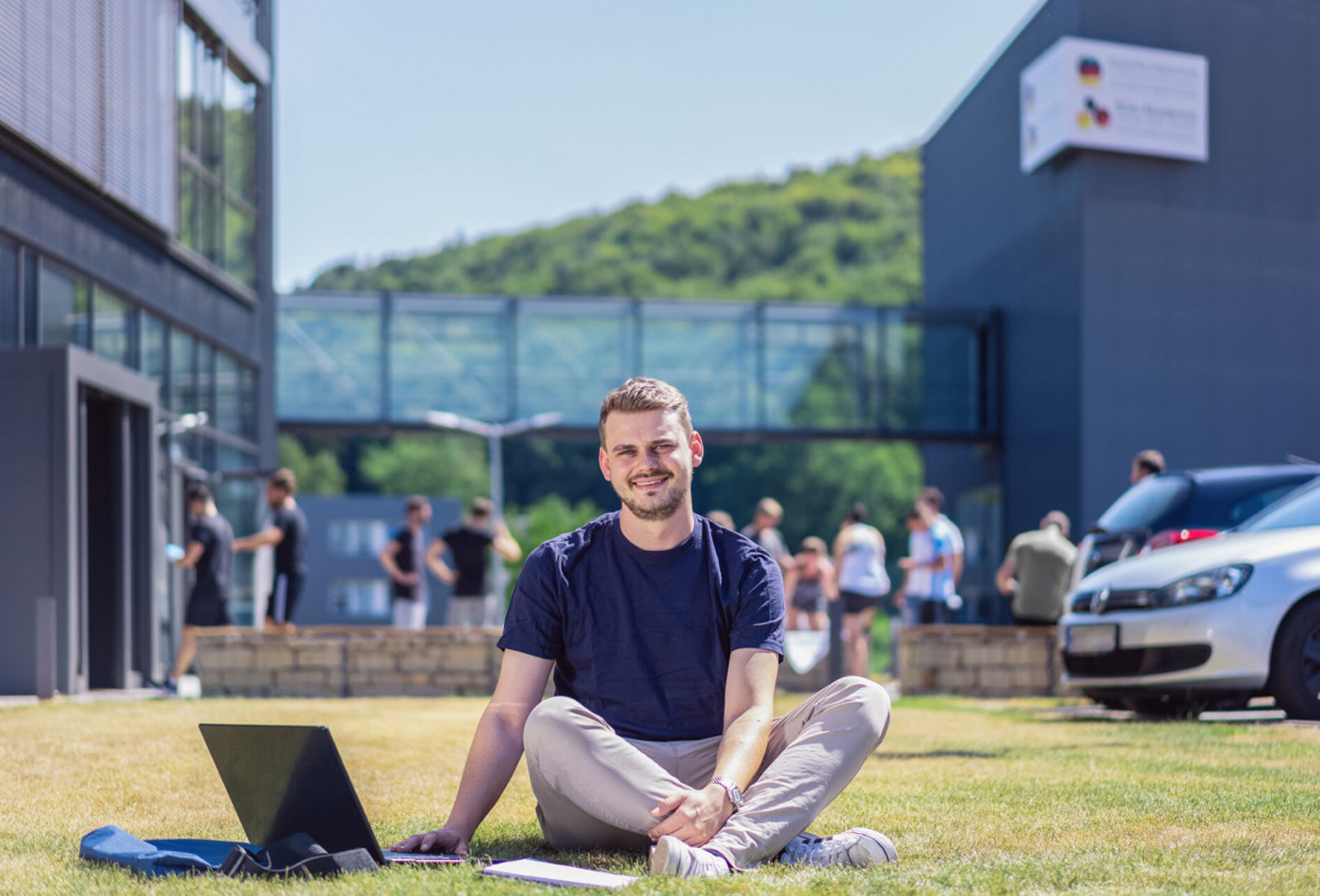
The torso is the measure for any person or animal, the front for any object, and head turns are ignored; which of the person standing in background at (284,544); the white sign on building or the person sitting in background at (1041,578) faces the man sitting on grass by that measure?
the white sign on building

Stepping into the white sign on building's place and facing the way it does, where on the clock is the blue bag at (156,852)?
The blue bag is roughly at 12 o'clock from the white sign on building.

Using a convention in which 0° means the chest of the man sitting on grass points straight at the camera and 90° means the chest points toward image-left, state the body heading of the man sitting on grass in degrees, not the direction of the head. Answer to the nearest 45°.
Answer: approximately 0°

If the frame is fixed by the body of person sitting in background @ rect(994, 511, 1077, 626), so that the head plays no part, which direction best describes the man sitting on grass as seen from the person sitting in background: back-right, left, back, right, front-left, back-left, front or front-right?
back

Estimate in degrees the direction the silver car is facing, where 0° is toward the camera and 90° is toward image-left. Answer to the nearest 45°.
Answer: approximately 45°

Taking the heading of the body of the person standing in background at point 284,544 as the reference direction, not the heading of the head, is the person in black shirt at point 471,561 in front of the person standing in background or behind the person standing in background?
behind

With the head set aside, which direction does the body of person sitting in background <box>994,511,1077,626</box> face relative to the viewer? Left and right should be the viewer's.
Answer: facing away from the viewer

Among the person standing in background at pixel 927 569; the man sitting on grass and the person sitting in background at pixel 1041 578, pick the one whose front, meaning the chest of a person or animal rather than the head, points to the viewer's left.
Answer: the person standing in background at pixel 927 569

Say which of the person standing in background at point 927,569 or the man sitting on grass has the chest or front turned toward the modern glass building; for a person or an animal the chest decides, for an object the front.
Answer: the person standing in background

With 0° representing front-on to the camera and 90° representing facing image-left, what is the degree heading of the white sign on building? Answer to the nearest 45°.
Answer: approximately 0°

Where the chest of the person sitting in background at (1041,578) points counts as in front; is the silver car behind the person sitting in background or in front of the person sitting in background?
behind

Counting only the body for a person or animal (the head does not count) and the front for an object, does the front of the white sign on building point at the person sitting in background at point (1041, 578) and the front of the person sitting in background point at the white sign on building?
yes

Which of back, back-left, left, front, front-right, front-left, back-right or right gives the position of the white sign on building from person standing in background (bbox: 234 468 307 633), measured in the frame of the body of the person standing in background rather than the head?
back-right

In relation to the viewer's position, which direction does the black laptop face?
facing away from the viewer and to the right of the viewer

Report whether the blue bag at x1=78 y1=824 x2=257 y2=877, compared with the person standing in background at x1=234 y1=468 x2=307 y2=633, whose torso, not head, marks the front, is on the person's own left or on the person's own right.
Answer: on the person's own left

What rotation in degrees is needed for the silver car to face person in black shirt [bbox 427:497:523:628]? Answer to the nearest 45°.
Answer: approximately 90° to its right
